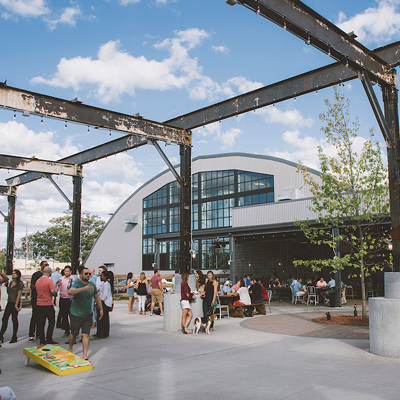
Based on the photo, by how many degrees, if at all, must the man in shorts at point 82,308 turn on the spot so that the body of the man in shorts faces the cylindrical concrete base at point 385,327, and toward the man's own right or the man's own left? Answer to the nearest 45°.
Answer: approximately 45° to the man's own left

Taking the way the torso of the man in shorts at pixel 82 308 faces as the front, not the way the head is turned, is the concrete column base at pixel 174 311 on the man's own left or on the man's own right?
on the man's own left

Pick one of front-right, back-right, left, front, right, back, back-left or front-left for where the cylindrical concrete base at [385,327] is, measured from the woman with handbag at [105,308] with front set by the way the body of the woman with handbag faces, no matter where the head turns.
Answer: back-left

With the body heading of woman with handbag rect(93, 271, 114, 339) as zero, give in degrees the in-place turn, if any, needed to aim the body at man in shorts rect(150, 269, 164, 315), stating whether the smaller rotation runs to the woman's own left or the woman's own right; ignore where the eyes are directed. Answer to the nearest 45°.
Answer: approximately 90° to the woman's own right

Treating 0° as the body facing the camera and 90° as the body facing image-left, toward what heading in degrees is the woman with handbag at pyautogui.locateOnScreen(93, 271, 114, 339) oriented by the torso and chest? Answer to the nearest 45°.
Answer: approximately 90°

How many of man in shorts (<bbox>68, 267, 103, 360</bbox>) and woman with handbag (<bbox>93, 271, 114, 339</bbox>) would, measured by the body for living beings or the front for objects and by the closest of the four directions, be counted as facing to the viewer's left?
1

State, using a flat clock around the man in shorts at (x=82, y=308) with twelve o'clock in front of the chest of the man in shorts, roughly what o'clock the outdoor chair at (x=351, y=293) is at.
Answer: The outdoor chair is roughly at 9 o'clock from the man in shorts.

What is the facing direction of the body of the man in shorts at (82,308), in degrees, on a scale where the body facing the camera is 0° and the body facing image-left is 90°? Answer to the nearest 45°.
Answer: approximately 315°
